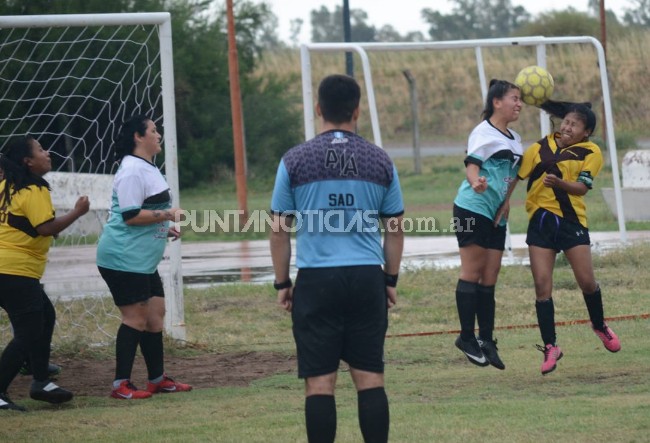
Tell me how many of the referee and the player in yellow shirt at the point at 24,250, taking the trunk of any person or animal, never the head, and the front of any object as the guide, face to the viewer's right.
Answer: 1

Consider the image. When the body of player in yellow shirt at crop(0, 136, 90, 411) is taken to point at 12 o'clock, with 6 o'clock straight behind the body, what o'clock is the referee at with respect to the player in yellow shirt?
The referee is roughly at 2 o'clock from the player in yellow shirt.

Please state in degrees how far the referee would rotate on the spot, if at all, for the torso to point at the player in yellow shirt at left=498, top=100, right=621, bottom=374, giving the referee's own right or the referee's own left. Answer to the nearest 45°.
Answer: approximately 45° to the referee's own right

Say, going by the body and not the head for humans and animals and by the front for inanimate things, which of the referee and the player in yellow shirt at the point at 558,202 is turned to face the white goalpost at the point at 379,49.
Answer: the referee

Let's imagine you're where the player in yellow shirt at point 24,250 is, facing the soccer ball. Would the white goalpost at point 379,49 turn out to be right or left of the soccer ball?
left

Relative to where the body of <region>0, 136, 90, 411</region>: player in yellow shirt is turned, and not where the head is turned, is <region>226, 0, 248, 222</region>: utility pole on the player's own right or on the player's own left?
on the player's own left

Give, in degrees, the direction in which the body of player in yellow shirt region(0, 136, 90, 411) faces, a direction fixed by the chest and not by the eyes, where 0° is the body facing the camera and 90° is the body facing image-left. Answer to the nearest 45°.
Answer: approximately 270°

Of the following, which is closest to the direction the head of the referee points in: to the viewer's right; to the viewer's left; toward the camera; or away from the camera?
away from the camera

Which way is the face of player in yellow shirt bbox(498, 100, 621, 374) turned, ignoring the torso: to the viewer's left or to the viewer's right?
to the viewer's left

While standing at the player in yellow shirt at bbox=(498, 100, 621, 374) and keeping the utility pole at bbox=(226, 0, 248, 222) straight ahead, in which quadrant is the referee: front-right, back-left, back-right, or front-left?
back-left

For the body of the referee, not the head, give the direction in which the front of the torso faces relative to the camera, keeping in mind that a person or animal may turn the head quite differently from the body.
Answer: away from the camera

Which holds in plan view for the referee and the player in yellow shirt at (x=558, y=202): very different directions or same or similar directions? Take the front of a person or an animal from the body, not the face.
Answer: very different directions

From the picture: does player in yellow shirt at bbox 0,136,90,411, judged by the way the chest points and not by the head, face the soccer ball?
yes
